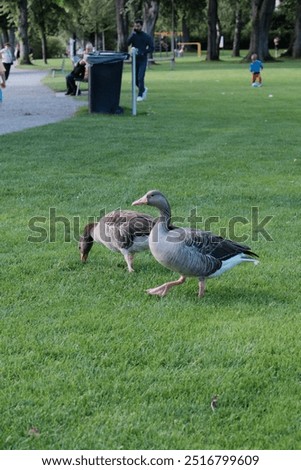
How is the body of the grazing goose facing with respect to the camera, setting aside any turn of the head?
to the viewer's left

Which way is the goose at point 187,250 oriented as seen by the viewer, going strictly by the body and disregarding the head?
to the viewer's left

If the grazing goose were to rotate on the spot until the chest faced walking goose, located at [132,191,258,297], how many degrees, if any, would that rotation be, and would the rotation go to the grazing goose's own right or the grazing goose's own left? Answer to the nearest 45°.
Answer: approximately 135° to the grazing goose's own left

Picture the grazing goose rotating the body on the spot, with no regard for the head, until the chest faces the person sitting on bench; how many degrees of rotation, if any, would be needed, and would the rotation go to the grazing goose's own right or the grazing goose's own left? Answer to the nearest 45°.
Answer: approximately 90° to the grazing goose's own right

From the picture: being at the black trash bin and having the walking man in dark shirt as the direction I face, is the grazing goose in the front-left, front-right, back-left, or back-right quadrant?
back-right

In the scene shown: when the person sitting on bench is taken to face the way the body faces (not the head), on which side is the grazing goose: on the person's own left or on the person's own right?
on the person's own left

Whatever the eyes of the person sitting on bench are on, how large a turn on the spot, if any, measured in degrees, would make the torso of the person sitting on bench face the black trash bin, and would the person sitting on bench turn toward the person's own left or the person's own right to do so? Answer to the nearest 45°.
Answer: approximately 90° to the person's own left

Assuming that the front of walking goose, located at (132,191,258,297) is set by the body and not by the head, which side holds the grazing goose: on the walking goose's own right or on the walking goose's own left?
on the walking goose's own right

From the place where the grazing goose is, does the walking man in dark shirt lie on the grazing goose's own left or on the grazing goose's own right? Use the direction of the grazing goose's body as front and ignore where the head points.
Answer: on the grazing goose's own right

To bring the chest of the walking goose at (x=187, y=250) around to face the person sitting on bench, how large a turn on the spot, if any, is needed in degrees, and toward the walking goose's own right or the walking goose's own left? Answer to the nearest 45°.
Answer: approximately 90° to the walking goose's own right
